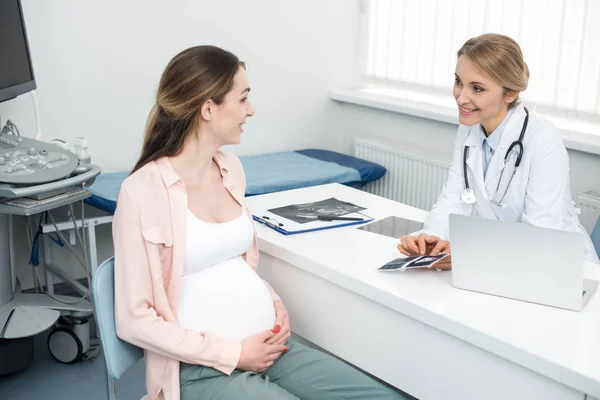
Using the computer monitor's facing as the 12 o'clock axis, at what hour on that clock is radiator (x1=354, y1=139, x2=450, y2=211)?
The radiator is roughly at 10 o'clock from the computer monitor.

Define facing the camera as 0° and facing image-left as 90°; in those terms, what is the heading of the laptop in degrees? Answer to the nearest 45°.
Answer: approximately 225°

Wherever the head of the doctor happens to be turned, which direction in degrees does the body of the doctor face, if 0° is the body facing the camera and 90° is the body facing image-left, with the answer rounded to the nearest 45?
approximately 45°

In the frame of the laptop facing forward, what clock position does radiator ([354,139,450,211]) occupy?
The radiator is roughly at 10 o'clock from the laptop.

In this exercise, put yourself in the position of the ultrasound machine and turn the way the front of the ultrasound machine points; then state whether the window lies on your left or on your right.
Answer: on your left

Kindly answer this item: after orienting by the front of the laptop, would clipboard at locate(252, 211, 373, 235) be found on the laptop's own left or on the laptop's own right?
on the laptop's own left

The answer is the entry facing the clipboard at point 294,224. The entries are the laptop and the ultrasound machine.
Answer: the ultrasound machine

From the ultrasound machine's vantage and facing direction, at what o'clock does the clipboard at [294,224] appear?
The clipboard is roughly at 12 o'clock from the ultrasound machine.
